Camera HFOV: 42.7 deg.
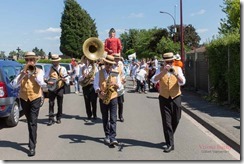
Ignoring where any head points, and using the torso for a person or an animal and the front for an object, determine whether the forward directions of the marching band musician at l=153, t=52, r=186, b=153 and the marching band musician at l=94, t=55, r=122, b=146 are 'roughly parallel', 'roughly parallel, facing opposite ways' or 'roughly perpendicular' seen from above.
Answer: roughly parallel

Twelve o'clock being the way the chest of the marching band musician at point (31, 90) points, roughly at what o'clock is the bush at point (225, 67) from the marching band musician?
The bush is roughly at 8 o'clock from the marching band musician.

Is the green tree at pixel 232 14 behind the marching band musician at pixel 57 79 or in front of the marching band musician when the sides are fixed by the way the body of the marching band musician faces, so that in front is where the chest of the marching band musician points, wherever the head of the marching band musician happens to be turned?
behind

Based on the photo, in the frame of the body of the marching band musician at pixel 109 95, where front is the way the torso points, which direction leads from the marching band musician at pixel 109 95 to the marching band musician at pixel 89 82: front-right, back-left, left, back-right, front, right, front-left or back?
back

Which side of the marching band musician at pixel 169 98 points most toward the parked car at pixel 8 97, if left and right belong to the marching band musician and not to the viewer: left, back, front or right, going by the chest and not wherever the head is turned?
right

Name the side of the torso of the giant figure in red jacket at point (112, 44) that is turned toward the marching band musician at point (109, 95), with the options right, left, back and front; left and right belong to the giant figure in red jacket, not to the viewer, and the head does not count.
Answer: front

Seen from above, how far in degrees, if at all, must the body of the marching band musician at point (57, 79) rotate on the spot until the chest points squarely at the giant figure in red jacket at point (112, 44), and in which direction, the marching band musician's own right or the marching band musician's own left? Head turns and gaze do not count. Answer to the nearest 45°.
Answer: approximately 135° to the marching band musician's own left

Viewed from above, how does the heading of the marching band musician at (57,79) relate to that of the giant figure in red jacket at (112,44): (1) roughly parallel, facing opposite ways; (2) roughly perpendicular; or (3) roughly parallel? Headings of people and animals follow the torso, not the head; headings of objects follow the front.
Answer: roughly parallel

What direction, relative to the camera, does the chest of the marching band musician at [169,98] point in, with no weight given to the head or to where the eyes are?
toward the camera

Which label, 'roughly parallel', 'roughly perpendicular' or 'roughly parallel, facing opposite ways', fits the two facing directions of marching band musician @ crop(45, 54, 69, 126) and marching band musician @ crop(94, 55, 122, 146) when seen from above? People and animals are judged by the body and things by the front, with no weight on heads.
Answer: roughly parallel

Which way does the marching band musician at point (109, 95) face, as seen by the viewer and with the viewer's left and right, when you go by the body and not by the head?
facing the viewer

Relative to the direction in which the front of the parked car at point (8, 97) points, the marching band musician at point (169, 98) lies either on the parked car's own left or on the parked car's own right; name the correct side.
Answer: on the parked car's own right

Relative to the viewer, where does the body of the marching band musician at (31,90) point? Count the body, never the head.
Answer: toward the camera

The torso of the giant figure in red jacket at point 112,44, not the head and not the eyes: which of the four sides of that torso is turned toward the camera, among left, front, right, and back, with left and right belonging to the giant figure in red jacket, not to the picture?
front
